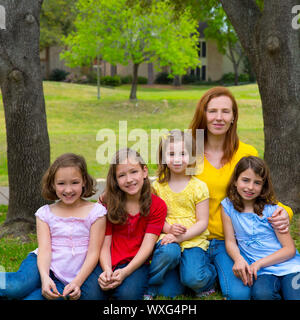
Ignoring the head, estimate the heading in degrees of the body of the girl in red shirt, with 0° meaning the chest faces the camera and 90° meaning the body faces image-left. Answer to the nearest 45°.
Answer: approximately 45°

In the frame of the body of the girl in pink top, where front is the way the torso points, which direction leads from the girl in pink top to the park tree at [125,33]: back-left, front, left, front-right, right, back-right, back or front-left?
back

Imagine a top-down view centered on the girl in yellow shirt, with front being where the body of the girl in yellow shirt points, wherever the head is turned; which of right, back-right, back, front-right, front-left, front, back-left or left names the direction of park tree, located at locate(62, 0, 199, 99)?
back

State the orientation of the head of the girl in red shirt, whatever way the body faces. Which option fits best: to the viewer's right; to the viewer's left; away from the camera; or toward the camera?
toward the camera

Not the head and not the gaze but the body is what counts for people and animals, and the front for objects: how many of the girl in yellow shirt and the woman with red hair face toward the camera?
2

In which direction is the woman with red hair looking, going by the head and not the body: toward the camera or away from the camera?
toward the camera

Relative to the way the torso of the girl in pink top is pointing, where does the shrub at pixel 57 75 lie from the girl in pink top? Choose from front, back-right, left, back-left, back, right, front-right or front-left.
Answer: back

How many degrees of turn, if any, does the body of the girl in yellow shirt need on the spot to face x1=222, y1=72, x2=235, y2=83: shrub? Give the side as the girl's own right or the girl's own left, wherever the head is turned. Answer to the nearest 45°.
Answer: approximately 180°

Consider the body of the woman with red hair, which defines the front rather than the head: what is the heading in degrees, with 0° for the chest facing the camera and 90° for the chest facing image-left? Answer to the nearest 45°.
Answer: approximately 0°

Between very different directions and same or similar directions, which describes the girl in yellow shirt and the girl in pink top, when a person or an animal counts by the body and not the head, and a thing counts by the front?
same or similar directions

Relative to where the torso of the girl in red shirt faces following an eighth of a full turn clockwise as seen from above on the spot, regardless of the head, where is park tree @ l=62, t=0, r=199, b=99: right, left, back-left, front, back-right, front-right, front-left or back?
right

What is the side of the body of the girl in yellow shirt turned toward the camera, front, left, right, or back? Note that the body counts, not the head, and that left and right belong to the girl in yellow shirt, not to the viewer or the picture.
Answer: front

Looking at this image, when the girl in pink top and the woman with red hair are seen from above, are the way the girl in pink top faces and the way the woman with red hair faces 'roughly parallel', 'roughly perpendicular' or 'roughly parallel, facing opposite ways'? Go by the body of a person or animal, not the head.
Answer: roughly parallel
